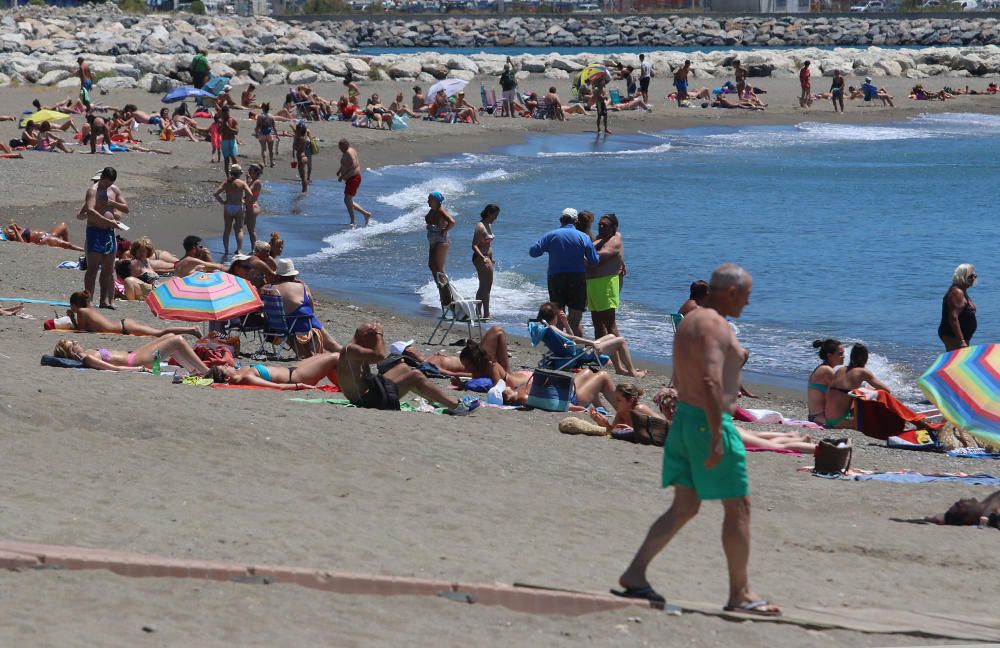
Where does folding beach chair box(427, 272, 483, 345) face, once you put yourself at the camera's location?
facing away from the viewer and to the right of the viewer

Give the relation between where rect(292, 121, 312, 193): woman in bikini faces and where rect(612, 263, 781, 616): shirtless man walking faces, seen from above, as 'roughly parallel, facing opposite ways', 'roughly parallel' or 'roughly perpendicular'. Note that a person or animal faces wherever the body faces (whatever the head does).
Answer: roughly perpendicular

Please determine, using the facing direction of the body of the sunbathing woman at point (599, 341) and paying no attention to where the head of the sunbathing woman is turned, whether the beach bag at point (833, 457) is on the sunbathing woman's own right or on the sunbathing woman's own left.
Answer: on the sunbathing woman's own right

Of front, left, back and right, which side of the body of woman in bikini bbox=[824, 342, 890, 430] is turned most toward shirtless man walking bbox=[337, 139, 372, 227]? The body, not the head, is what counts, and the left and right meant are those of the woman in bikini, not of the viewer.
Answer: left

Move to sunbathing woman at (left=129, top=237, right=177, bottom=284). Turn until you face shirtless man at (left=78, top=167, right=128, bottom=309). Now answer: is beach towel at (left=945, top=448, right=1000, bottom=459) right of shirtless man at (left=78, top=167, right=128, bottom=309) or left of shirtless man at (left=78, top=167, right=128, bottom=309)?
left

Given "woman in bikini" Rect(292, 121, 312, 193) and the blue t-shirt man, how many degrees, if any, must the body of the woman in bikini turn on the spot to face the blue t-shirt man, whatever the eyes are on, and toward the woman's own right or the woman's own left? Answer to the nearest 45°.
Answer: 0° — they already face them

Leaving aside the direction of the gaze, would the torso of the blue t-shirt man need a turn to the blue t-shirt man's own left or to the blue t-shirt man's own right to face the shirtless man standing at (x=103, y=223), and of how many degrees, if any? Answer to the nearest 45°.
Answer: approximately 90° to the blue t-shirt man's own left

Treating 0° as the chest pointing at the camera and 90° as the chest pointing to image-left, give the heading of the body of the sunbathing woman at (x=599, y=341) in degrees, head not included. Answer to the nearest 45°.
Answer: approximately 270°
